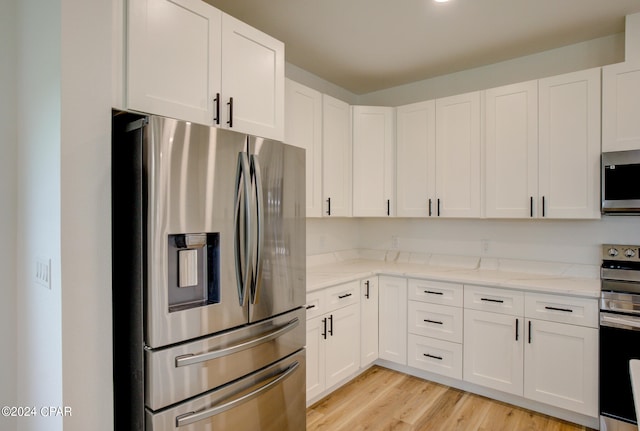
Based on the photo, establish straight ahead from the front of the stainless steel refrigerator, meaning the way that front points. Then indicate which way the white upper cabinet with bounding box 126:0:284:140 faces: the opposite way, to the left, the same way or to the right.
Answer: the same way

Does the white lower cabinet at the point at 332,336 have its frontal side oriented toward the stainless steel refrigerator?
no

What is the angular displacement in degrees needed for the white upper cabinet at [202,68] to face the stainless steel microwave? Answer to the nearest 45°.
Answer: approximately 45° to its left

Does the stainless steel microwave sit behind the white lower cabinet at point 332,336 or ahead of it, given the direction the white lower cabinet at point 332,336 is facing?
ahead

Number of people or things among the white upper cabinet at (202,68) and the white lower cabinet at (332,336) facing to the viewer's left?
0

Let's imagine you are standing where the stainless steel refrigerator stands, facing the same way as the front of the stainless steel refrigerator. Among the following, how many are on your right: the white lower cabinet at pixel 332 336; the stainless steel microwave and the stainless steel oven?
0

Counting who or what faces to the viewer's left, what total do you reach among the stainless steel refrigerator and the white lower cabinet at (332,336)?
0

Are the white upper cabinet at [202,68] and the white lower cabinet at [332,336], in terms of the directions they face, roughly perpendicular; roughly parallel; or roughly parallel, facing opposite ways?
roughly parallel

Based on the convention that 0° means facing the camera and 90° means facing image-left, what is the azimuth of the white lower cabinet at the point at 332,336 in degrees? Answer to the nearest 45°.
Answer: approximately 315°

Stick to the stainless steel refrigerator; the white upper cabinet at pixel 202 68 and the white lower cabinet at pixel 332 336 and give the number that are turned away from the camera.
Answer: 0

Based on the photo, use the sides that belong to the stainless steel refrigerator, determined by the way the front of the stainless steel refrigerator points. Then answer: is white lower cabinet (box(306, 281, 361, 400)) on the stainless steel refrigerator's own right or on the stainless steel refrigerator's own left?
on the stainless steel refrigerator's own left

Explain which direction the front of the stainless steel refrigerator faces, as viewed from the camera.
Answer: facing the viewer and to the right of the viewer

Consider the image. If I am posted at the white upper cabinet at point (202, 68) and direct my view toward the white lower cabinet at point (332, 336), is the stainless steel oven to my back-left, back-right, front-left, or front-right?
front-right
